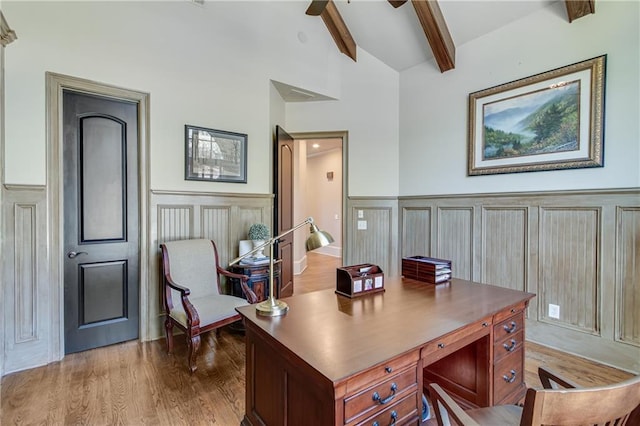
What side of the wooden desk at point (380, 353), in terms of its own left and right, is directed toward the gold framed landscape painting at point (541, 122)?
left

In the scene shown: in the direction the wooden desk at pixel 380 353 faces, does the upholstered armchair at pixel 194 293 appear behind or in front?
behind

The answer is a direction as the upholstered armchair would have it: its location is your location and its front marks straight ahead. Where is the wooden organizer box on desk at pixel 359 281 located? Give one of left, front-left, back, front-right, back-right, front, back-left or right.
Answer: front

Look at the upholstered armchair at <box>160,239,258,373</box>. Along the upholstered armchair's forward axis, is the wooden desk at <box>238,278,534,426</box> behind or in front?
in front

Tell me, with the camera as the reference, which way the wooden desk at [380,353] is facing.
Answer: facing the viewer and to the right of the viewer

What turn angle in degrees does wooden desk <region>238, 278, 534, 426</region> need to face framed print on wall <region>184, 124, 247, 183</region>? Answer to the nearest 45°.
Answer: approximately 180°

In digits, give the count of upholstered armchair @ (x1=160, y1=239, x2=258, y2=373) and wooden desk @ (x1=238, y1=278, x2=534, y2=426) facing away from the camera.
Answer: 0
